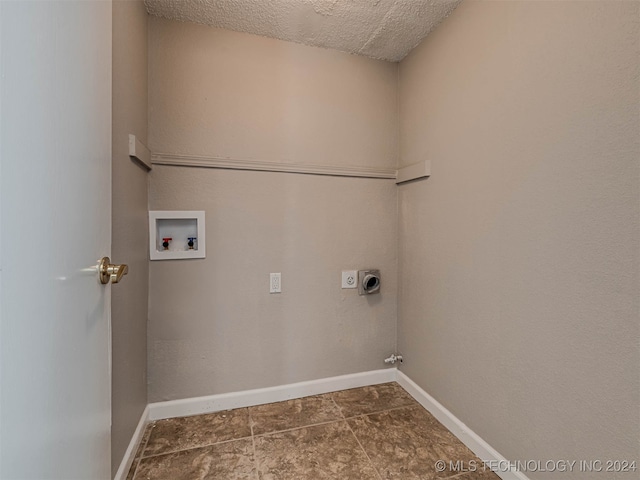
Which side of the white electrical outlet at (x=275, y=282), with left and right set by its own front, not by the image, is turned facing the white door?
front

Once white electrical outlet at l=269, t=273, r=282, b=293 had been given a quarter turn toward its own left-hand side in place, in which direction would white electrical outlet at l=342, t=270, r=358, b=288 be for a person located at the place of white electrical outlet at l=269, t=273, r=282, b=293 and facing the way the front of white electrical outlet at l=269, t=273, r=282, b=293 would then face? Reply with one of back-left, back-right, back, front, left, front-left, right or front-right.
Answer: front

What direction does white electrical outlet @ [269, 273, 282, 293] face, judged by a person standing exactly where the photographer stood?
facing the viewer

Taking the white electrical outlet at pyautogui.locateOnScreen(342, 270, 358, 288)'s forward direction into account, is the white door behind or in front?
in front
